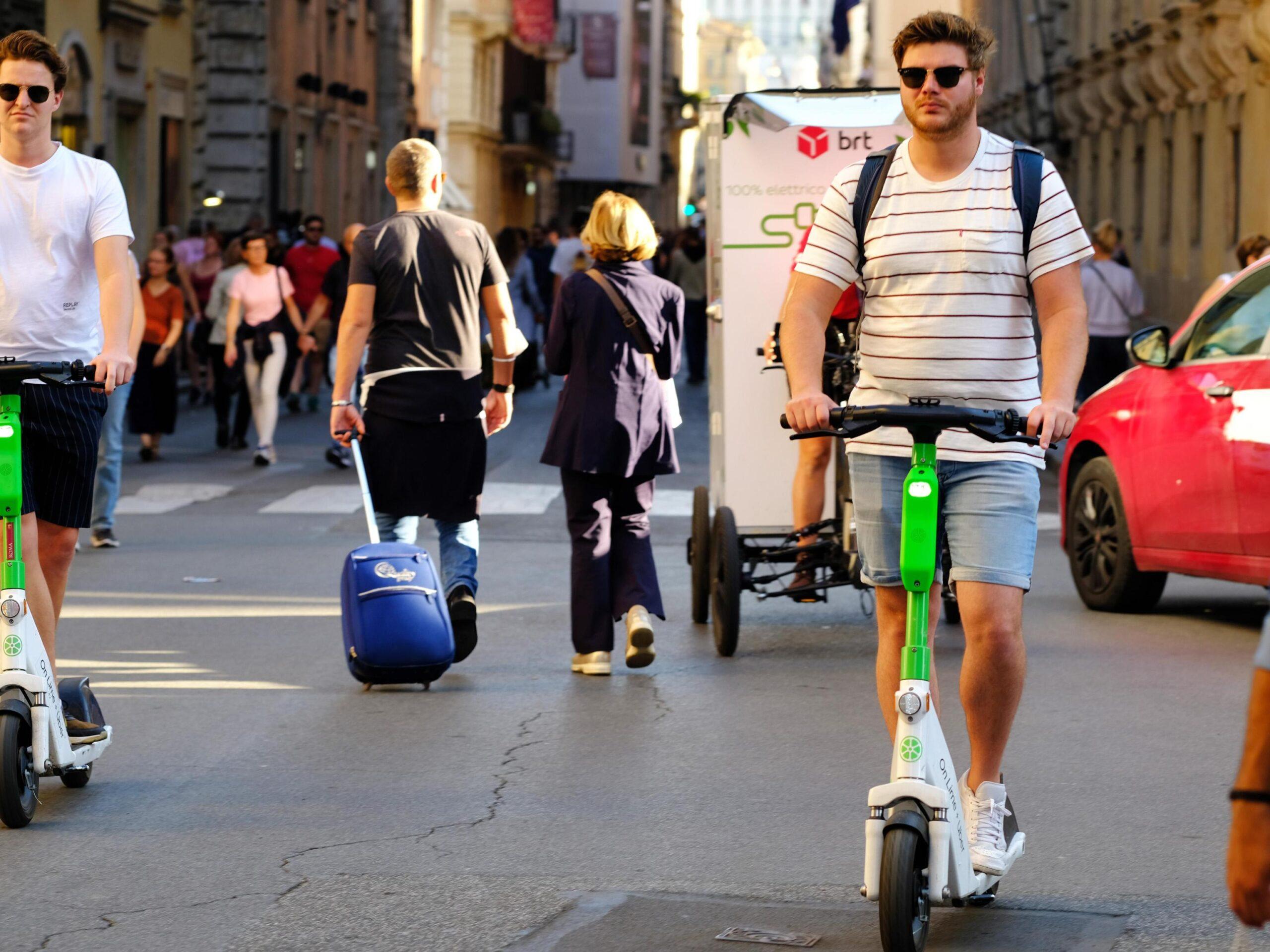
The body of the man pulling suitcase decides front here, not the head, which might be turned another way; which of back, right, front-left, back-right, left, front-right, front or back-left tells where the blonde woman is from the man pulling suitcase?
right

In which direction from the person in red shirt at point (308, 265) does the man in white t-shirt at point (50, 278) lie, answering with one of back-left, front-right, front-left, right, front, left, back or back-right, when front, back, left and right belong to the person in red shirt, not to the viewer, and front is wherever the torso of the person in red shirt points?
front

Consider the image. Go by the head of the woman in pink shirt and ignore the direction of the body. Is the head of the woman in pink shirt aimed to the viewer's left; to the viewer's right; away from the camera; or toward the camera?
toward the camera

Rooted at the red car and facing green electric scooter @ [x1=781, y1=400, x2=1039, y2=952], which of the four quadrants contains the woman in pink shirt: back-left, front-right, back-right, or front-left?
back-right

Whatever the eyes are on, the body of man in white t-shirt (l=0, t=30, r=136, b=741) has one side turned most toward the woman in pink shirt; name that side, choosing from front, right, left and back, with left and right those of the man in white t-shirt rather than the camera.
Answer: back

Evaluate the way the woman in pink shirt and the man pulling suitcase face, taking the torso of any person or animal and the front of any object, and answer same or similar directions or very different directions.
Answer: very different directions

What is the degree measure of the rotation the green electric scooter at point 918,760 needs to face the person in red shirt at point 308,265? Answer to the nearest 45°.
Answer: approximately 180°

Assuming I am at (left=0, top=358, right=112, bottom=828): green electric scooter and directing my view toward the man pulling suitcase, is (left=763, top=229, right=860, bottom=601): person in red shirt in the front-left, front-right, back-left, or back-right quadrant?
front-right

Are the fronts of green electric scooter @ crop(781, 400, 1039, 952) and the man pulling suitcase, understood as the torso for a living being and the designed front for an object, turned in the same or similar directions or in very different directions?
very different directions

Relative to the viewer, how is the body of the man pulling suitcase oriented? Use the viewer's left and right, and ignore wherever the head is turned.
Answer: facing away from the viewer

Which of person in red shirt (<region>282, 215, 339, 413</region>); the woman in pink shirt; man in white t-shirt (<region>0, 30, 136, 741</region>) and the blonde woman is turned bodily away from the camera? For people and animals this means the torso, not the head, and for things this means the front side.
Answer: the blonde woman

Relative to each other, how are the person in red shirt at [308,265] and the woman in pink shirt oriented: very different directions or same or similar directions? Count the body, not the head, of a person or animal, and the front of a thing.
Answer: same or similar directions

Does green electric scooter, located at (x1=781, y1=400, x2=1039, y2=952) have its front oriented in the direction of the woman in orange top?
no

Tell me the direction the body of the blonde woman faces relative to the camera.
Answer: away from the camera

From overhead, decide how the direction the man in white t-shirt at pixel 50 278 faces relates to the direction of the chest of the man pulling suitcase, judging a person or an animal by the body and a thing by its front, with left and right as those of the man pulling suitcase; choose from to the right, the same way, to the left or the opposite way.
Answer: the opposite way

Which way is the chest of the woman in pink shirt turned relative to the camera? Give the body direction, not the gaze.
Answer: toward the camera
